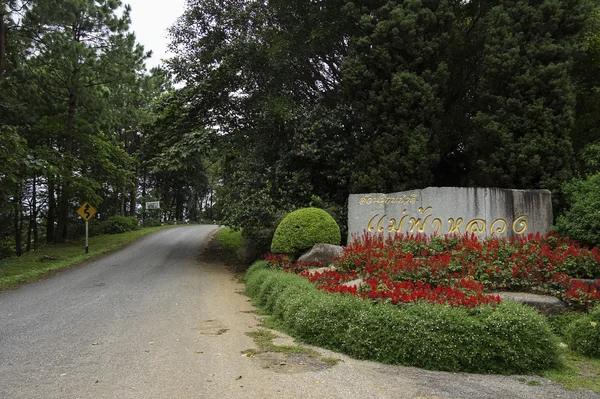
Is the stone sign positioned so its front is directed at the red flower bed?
yes

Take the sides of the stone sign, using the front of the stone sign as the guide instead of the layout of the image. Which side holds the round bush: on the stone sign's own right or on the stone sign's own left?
on the stone sign's own right

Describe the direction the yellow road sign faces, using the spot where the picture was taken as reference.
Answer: facing the viewer

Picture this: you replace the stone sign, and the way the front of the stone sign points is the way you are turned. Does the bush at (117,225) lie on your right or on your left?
on your right

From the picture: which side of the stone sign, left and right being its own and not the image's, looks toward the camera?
front

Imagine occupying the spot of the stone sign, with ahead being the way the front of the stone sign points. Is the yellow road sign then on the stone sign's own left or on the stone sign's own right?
on the stone sign's own right

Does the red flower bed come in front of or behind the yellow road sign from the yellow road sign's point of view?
in front

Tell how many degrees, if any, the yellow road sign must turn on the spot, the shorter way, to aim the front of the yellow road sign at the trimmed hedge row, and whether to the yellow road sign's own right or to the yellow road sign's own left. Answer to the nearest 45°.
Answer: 0° — it already faces it

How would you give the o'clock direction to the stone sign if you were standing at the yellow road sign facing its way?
The stone sign is roughly at 11 o'clock from the yellow road sign.

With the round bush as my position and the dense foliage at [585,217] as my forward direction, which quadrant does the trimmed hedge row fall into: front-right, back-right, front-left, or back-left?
front-right

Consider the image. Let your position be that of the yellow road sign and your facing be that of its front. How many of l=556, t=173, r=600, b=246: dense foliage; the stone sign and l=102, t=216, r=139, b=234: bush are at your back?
1

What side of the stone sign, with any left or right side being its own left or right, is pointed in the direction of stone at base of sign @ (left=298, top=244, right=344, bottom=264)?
right

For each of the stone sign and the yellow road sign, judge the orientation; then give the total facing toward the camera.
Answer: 2
